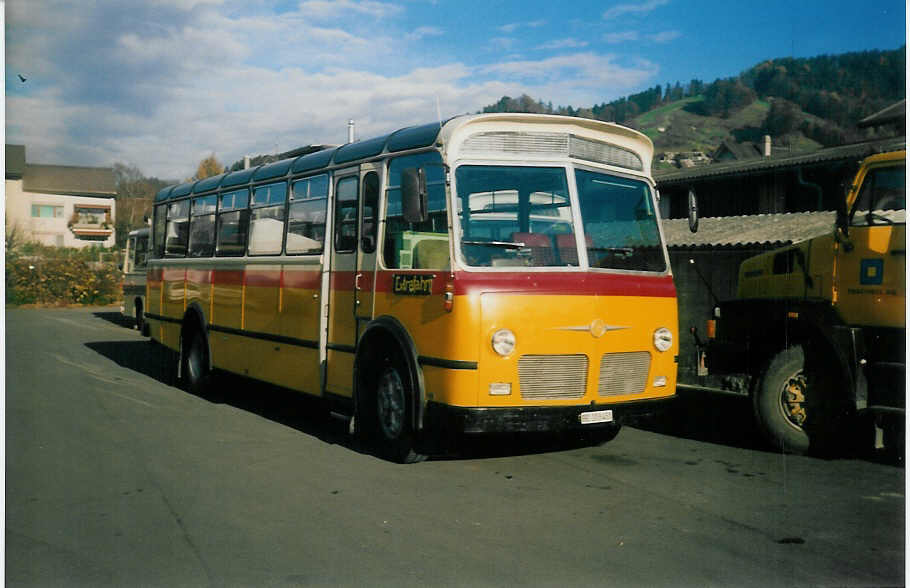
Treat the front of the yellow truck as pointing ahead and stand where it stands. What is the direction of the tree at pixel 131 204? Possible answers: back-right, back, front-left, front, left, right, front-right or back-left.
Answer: front-right

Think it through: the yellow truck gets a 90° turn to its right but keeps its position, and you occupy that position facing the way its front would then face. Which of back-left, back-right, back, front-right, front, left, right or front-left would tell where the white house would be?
left

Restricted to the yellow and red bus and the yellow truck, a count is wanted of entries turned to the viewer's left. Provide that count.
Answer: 1

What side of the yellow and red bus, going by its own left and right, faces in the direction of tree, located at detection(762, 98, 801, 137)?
left

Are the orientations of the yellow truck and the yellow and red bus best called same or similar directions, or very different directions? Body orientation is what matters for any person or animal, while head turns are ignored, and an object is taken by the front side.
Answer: very different directions

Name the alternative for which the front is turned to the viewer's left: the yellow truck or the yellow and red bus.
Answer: the yellow truck

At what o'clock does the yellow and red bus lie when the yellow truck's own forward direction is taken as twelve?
The yellow and red bus is roughly at 11 o'clock from the yellow truck.

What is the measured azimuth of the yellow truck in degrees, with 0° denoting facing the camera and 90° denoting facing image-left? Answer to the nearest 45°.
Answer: approximately 90°

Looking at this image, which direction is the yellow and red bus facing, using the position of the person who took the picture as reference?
facing the viewer and to the right of the viewer

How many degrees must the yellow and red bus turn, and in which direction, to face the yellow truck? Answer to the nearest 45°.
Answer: approximately 45° to its left
